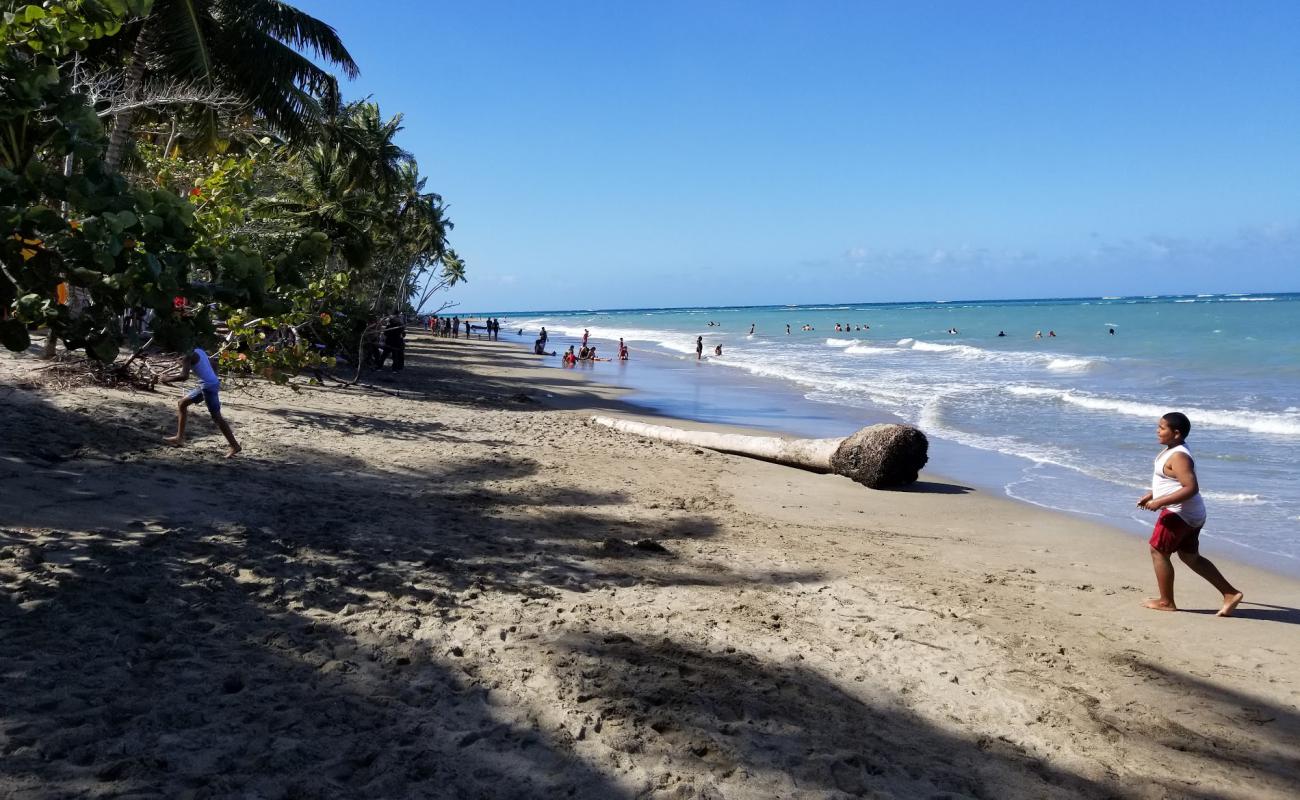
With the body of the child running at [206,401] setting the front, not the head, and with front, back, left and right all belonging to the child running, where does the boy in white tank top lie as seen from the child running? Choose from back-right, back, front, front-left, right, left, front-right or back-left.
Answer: back-left

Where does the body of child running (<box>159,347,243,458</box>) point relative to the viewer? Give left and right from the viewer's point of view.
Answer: facing to the left of the viewer

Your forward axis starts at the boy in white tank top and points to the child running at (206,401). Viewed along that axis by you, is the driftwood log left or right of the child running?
right

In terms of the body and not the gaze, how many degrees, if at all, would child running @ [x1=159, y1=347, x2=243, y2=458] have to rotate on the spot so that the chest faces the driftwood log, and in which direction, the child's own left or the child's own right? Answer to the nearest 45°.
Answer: approximately 180°

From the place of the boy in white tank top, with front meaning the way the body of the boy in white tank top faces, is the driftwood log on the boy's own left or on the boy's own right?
on the boy's own right

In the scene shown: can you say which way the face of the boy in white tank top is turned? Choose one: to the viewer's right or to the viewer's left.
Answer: to the viewer's left

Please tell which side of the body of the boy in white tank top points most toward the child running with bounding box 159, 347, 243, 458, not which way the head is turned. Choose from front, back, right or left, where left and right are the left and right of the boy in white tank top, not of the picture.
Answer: front

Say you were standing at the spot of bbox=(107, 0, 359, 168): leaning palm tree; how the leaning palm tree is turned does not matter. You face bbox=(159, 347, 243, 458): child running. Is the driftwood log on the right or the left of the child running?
left

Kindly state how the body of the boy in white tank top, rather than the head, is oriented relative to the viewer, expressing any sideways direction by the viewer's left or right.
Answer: facing to the left of the viewer
